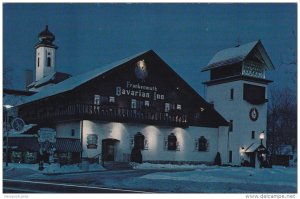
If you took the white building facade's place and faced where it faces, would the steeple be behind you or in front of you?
behind

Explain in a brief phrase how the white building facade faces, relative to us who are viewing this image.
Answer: facing the viewer and to the right of the viewer

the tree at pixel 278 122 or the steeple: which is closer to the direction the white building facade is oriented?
the tree

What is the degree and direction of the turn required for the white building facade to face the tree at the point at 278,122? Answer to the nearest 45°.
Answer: approximately 45° to its left
